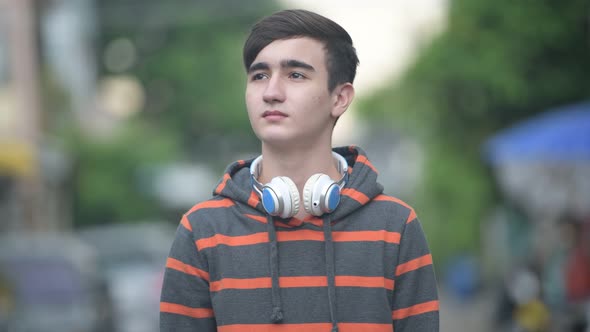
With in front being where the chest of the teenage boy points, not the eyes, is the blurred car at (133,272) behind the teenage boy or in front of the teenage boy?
behind

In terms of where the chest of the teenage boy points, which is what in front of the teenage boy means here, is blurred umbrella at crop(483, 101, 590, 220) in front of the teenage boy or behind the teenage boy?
behind

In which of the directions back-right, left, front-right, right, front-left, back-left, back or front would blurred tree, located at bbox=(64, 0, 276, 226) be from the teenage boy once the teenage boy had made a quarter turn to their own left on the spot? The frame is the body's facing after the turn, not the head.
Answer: left

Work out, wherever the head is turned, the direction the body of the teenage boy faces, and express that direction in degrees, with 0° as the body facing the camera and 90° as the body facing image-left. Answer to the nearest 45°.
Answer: approximately 0°

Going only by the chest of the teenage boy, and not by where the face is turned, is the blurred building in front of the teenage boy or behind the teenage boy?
behind

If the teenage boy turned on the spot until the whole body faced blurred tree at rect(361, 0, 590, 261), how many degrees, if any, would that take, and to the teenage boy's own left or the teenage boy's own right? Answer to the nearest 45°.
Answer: approximately 180°
